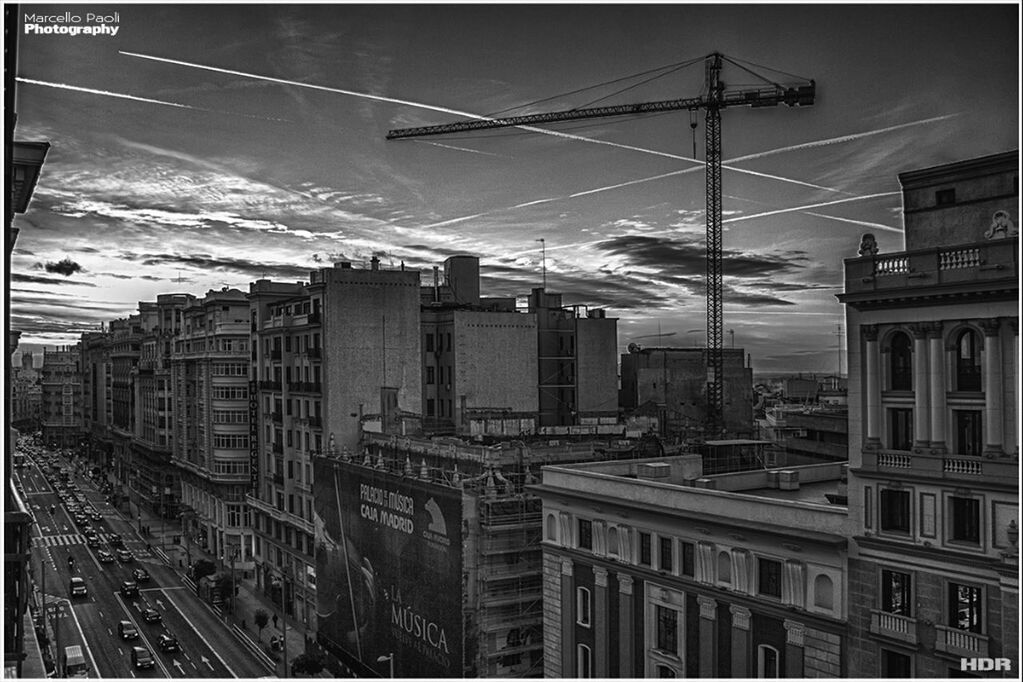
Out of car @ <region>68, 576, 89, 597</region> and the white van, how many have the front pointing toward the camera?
2

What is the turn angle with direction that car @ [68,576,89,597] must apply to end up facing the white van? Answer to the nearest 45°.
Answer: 0° — it already faces it

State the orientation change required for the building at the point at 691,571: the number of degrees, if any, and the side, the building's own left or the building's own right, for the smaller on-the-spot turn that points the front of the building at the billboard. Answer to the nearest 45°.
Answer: approximately 90° to the building's own right

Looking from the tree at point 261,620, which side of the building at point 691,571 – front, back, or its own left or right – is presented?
right

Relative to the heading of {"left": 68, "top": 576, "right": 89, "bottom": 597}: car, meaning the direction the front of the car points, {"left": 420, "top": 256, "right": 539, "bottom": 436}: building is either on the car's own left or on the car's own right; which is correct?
on the car's own left
